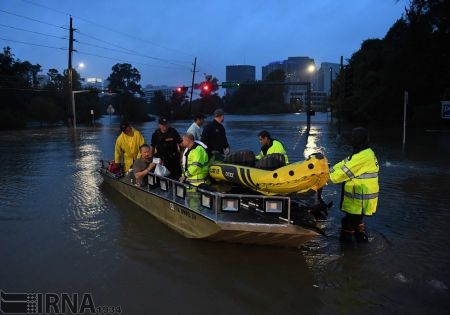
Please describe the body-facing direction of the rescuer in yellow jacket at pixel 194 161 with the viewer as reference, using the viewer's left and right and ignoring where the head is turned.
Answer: facing to the left of the viewer

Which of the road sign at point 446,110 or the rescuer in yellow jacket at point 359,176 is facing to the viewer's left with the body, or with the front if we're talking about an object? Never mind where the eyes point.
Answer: the rescuer in yellow jacket

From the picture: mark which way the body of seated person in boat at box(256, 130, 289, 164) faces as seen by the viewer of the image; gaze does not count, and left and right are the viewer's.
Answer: facing the viewer and to the left of the viewer

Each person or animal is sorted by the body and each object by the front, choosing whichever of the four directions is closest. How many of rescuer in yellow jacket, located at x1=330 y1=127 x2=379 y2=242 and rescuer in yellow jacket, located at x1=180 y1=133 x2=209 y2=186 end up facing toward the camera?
0

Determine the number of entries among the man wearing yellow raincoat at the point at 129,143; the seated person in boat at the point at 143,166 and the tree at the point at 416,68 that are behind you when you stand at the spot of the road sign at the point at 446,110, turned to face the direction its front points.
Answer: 1

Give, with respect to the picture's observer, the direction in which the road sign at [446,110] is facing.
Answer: facing the viewer

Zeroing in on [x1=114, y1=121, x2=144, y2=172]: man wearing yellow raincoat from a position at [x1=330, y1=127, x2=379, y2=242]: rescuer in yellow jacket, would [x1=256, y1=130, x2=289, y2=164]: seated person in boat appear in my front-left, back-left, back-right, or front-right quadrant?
front-right

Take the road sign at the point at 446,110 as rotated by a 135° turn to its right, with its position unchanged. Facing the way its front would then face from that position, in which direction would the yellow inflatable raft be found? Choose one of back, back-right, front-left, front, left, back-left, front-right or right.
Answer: back-left

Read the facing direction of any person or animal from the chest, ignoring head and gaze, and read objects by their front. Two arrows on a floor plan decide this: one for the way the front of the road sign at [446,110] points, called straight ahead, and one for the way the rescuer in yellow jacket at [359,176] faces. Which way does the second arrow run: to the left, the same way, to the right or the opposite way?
to the right

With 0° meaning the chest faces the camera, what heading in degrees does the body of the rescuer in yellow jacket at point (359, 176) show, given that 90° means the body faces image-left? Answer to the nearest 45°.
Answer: approximately 90°

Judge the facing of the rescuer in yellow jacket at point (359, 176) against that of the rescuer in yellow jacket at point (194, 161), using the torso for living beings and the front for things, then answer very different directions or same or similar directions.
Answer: same or similar directions

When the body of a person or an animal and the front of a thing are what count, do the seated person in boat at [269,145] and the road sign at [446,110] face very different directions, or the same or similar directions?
same or similar directions

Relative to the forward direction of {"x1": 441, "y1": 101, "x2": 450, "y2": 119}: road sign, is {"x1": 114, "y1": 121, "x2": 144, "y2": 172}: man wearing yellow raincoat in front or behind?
in front

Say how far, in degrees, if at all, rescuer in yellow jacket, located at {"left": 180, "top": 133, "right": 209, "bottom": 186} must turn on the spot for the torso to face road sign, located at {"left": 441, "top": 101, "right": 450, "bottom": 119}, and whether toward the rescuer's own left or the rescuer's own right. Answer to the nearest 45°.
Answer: approximately 135° to the rescuer's own right

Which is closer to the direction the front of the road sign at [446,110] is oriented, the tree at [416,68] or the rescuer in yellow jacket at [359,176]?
the rescuer in yellow jacket
